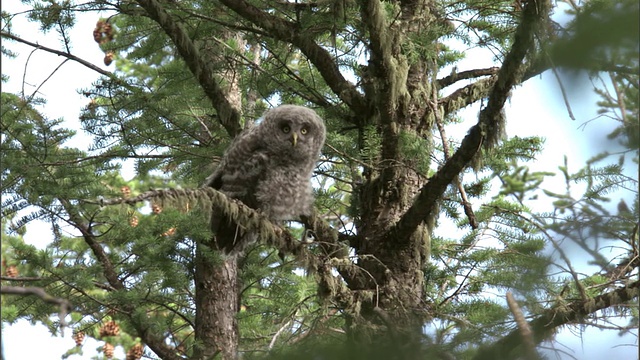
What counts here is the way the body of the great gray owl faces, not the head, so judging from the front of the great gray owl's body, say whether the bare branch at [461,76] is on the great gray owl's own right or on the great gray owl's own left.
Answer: on the great gray owl's own left

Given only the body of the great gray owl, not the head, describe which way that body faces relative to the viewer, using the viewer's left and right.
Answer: facing the viewer and to the right of the viewer
